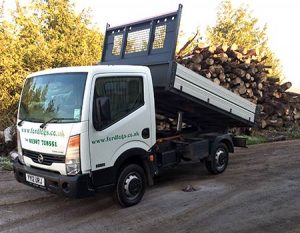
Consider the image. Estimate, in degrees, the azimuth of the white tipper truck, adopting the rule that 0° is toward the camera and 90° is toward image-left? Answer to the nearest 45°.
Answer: approximately 45°
